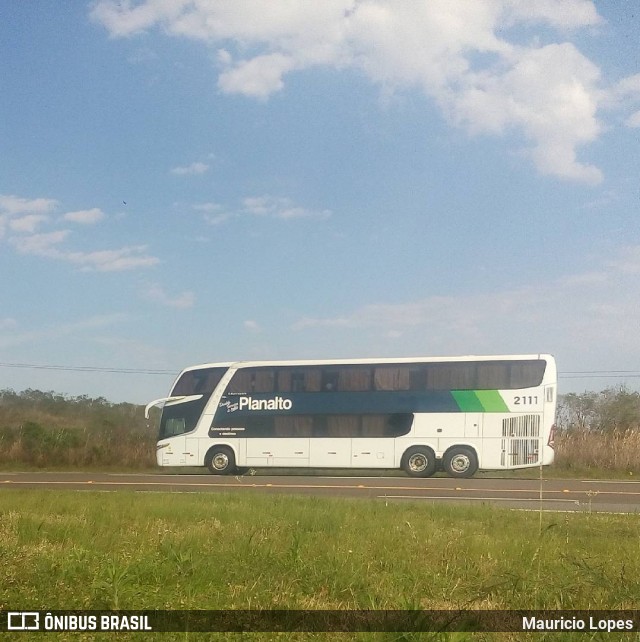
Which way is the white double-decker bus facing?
to the viewer's left
